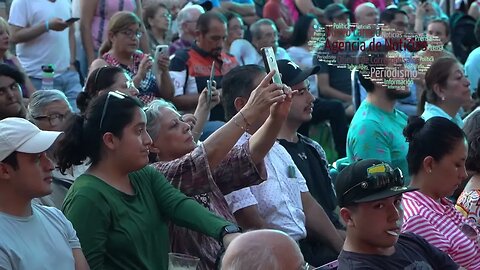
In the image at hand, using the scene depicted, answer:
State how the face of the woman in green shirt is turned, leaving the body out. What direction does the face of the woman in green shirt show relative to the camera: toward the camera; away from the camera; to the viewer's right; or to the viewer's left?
to the viewer's right

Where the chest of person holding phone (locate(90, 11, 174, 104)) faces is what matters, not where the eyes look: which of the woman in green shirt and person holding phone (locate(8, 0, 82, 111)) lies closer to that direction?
the woman in green shirt

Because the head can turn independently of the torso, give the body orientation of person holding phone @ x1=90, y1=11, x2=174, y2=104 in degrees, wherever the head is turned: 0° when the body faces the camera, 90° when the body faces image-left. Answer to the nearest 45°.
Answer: approximately 315°

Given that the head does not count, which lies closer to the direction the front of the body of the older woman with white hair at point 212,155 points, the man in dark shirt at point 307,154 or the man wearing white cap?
the man in dark shirt

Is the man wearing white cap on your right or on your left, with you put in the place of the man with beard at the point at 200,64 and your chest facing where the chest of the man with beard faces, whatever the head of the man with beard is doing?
on your right

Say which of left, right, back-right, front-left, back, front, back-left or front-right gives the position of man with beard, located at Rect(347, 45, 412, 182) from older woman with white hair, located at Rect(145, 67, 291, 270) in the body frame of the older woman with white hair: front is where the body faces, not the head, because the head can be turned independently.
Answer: front-left

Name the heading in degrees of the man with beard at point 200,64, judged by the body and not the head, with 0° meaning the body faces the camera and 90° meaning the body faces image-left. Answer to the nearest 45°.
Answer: approximately 315°

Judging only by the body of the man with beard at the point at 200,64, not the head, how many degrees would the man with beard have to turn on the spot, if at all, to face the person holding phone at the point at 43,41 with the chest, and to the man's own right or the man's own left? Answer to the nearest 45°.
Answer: approximately 135° to the man's own right

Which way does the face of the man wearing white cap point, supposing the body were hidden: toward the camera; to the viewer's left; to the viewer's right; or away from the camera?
to the viewer's right

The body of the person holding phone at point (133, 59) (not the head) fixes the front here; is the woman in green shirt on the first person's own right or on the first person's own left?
on the first person's own right

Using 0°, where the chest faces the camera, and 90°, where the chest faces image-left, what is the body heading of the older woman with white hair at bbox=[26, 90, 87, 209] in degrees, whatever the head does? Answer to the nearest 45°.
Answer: approximately 315°
